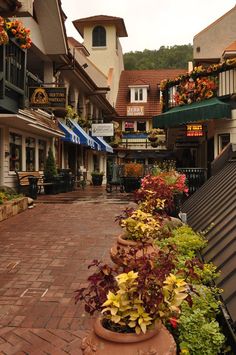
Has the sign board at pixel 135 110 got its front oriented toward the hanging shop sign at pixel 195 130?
yes

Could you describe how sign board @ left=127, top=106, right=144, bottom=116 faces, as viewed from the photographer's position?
facing the viewer

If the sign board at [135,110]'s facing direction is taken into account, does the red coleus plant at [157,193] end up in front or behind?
in front

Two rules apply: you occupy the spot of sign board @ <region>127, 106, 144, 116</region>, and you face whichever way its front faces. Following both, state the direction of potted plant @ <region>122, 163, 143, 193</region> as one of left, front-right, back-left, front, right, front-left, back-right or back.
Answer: front

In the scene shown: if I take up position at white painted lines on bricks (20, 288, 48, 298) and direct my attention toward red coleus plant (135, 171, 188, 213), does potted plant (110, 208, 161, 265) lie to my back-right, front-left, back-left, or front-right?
front-right

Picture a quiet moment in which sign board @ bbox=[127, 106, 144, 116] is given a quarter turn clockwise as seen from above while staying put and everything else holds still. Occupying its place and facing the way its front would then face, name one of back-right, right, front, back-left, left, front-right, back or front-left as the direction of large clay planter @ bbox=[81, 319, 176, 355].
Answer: left

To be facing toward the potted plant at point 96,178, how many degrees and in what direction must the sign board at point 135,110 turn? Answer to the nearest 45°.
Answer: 0° — it already faces it

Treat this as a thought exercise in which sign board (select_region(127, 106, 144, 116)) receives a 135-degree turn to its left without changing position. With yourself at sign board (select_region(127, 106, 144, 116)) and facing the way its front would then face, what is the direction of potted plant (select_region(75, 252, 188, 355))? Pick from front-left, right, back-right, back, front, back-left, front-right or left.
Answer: back-right

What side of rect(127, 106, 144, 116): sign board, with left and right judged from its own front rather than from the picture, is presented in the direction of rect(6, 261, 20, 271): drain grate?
front

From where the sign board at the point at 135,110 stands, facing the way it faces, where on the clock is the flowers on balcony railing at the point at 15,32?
The flowers on balcony railing is roughly at 12 o'clock from the sign board.

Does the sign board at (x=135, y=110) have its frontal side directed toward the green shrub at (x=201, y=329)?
yes
